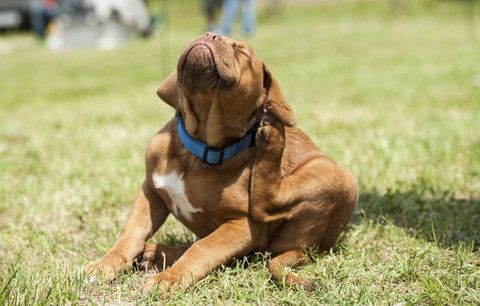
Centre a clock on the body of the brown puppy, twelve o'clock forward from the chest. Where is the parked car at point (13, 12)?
The parked car is roughly at 4 o'clock from the brown puppy.

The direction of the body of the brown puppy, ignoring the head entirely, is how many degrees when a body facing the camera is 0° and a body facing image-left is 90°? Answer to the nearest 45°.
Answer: approximately 45°
